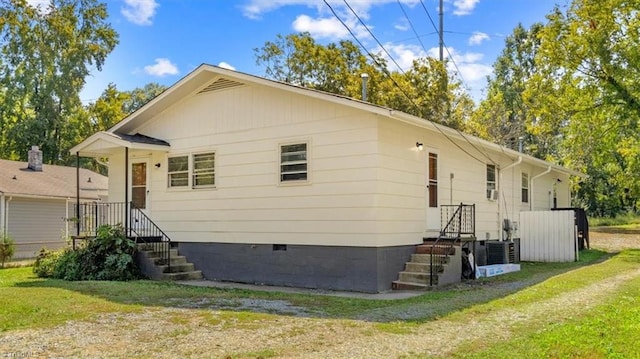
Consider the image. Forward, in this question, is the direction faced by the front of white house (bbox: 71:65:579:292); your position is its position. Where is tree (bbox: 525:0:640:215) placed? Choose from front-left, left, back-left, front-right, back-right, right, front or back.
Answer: back

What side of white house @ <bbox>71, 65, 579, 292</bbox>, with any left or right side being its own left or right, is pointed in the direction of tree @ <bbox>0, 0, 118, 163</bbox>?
right

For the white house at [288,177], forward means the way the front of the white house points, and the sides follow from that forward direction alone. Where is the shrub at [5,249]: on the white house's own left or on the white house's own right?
on the white house's own right

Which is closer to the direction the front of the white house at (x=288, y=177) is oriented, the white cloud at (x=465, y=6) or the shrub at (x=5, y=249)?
the shrub

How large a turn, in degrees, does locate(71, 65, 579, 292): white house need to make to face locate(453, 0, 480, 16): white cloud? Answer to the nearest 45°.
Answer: approximately 180°

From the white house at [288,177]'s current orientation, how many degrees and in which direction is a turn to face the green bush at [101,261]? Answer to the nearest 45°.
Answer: approximately 45° to its right

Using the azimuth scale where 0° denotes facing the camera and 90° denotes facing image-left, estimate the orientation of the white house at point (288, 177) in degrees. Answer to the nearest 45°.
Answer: approximately 45°

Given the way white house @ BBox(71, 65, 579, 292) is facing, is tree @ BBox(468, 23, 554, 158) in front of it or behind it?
behind
